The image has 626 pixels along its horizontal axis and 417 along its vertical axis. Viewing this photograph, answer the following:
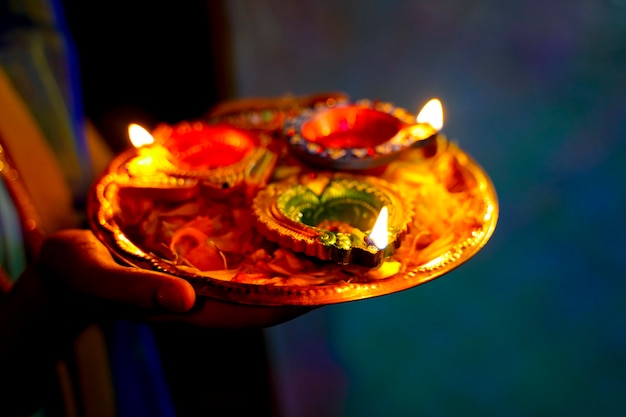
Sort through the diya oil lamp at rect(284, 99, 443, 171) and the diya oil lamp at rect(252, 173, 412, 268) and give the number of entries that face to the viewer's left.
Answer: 0

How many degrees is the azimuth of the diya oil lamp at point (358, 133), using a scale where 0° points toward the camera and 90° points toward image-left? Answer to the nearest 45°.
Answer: approximately 270°

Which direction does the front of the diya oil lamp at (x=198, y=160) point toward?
to the viewer's left

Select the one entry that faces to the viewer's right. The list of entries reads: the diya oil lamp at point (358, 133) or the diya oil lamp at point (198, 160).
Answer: the diya oil lamp at point (358, 133)

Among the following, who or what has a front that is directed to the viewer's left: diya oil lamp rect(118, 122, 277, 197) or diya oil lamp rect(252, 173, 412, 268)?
diya oil lamp rect(118, 122, 277, 197)

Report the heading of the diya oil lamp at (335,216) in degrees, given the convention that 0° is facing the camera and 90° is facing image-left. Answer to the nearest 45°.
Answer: approximately 315°

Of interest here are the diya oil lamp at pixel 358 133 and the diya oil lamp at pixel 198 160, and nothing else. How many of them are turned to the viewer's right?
1

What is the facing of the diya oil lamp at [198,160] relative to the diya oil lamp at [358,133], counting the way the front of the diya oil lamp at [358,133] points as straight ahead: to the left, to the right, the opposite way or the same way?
the opposite way

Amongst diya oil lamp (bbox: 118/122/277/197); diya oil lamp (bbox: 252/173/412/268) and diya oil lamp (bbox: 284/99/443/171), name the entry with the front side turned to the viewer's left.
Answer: diya oil lamp (bbox: 118/122/277/197)
